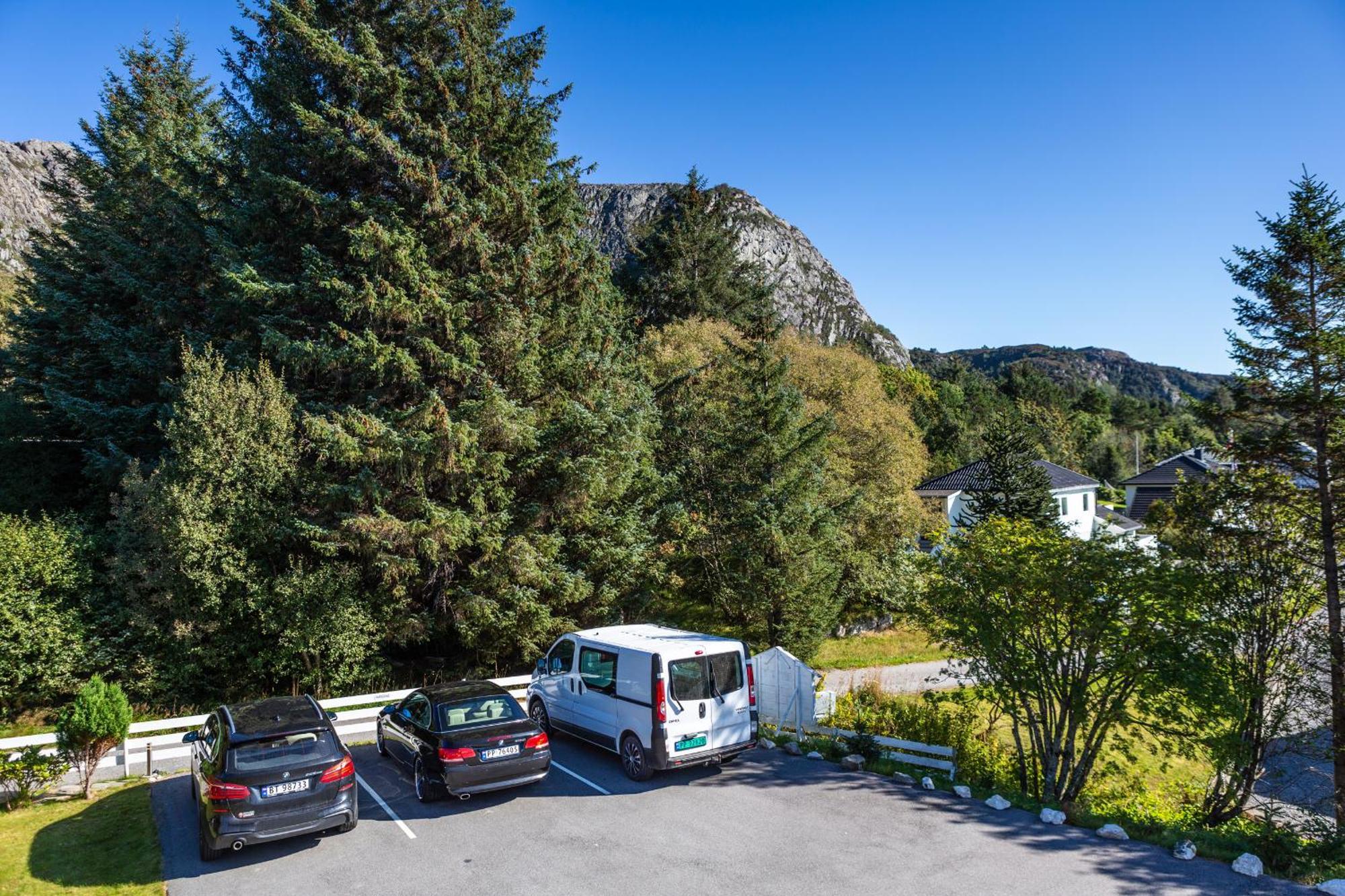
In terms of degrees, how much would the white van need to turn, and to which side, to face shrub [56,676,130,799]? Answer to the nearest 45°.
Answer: approximately 45° to its left

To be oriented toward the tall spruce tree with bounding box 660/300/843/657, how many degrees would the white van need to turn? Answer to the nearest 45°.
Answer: approximately 45° to its right

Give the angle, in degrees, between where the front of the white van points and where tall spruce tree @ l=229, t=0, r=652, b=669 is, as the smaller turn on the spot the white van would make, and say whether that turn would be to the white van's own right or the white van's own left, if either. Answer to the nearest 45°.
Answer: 0° — it already faces it

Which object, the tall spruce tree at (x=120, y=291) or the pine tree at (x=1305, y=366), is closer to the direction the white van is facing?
the tall spruce tree

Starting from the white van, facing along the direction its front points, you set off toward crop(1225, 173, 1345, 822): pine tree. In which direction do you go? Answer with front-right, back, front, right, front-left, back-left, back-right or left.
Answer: back-right

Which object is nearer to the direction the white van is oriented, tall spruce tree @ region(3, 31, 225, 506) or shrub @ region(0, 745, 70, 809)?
the tall spruce tree

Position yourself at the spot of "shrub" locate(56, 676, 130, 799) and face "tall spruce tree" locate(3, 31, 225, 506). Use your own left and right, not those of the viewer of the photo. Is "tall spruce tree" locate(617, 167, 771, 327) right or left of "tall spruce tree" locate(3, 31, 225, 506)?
right

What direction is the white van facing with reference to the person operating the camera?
facing away from the viewer and to the left of the viewer

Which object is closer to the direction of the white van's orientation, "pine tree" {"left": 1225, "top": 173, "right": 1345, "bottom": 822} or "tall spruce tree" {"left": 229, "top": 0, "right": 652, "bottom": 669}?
the tall spruce tree

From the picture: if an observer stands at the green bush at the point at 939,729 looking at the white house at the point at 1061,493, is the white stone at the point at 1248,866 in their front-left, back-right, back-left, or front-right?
back-right

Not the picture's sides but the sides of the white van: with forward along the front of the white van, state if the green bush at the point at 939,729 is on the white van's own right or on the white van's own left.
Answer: on the white van's own right

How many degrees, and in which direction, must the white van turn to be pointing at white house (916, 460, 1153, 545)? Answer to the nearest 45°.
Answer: approximately 90° to its right

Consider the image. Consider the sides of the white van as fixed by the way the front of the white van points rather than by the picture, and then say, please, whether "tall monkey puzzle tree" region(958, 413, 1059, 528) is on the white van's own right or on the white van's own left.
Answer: on the white van's own right

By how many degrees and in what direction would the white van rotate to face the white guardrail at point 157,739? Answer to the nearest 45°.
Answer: approximately 45° to its left

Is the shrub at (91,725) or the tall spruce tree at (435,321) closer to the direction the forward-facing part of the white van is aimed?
the tall spruce tree
